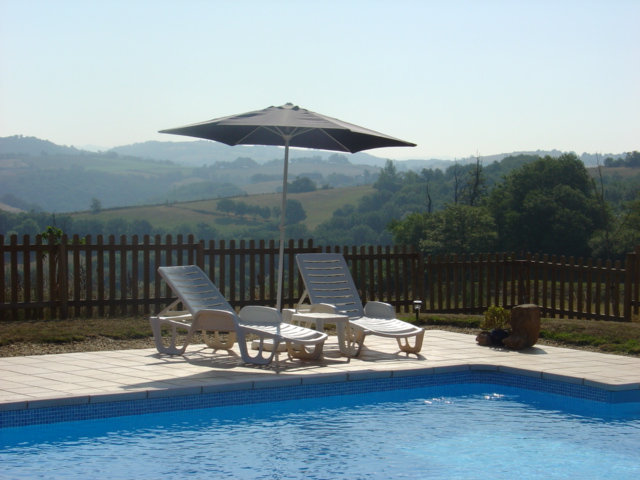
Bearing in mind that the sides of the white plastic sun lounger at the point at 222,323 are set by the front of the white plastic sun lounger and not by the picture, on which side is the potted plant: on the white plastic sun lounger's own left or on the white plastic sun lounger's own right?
on the white plastic sun lounger's own left

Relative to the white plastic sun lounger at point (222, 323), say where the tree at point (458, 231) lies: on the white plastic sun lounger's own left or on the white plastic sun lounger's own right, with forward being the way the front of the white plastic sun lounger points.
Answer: on the white plastic sun lounger's own left

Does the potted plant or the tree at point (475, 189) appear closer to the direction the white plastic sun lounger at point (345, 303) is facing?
the potted plant

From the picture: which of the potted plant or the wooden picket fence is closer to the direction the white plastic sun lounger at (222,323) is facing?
the potted plant

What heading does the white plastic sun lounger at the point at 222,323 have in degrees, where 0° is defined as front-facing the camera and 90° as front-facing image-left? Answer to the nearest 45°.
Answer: approximately 315°

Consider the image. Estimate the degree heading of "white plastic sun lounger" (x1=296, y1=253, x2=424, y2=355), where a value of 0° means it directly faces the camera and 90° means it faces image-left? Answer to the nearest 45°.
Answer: approximately 315°

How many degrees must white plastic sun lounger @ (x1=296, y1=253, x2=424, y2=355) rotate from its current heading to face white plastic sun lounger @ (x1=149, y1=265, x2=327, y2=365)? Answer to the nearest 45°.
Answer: approximately 90° to its right

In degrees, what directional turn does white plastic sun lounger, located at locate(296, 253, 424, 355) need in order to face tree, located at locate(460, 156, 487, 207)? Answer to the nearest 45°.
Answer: approximately 135° to its left

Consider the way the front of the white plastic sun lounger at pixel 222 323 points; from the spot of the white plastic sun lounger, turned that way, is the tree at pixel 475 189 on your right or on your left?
on your left
